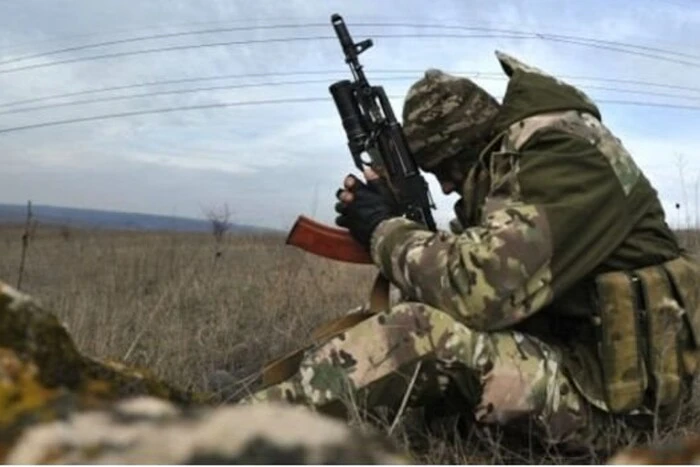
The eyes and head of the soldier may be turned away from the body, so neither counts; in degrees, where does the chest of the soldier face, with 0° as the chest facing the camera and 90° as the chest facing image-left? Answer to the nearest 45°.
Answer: approximately 90°

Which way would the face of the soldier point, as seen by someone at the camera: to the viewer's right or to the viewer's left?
to the viewer's left

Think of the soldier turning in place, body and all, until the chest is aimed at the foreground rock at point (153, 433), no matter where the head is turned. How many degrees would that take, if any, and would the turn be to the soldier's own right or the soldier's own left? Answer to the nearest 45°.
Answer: approximately 90° to the soldier's own left

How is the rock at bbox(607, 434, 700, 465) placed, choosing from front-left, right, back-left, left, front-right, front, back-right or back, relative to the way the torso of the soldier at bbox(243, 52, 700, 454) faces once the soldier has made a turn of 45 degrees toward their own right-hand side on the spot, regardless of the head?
back-left
